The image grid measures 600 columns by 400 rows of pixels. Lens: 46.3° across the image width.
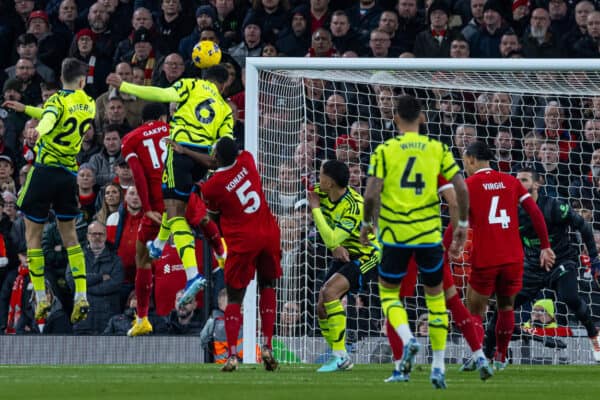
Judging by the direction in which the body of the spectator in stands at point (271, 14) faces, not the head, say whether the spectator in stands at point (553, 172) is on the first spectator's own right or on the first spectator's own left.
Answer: on the first spectator's own left

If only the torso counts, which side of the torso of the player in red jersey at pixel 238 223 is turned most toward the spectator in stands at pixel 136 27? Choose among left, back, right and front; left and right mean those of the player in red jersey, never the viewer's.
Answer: front

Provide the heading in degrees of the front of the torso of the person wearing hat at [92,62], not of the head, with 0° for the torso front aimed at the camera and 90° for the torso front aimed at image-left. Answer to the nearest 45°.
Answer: approximately 0°

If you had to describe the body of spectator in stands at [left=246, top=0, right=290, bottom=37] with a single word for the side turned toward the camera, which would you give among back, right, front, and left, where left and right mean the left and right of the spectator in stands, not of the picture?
front

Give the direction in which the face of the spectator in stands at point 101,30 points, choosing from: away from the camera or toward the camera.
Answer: toward the camera

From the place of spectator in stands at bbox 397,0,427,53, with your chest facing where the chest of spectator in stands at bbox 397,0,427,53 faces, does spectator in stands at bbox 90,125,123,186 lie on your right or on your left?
on your right

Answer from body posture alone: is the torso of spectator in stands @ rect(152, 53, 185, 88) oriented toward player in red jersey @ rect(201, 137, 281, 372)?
yes

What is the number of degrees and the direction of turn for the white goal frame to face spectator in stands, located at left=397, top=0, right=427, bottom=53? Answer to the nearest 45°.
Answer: approximately 180°

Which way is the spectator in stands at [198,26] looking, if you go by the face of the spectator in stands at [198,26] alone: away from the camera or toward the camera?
toward the camera
